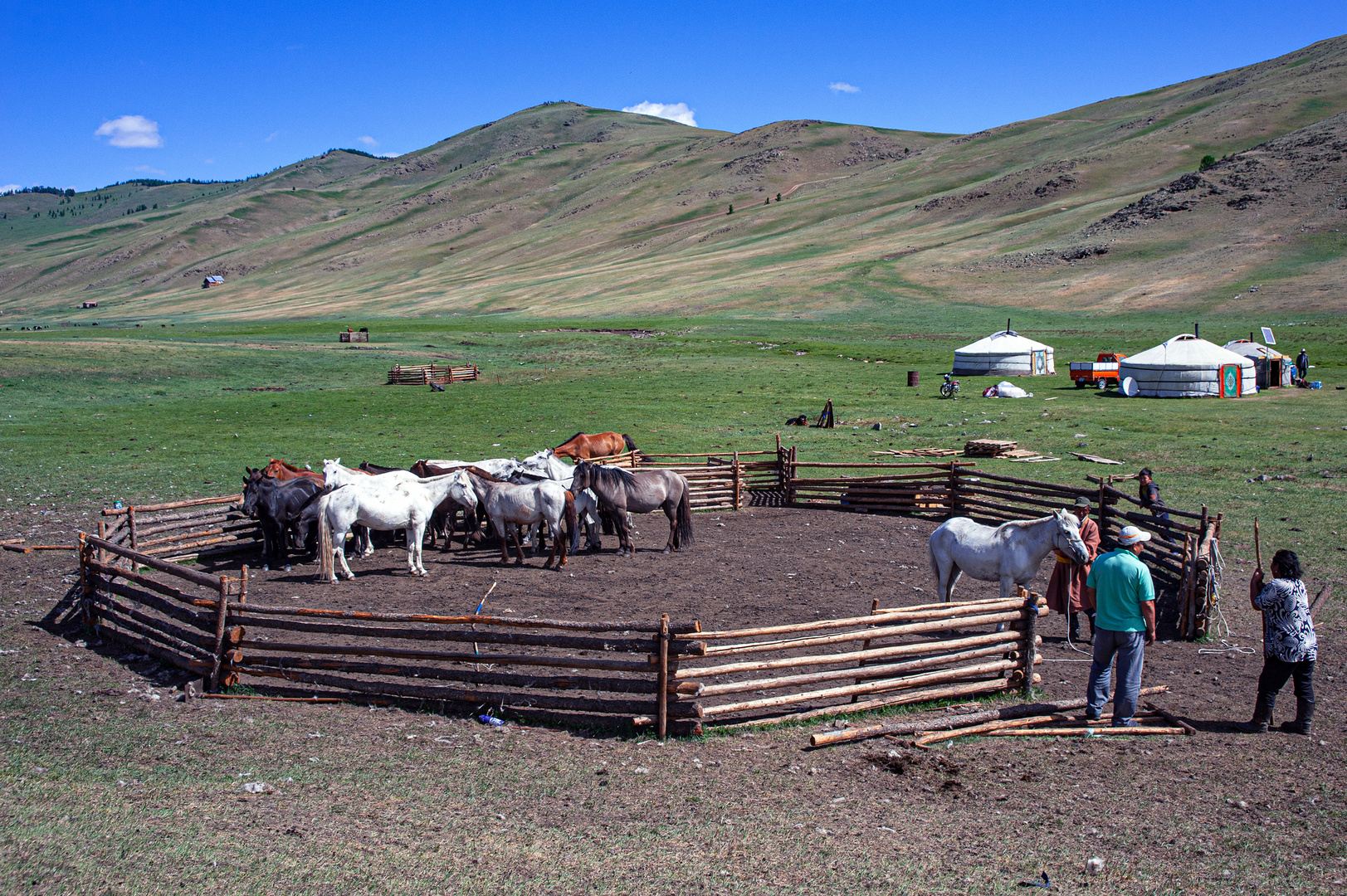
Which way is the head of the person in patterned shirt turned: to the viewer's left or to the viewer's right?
to the viewer's left

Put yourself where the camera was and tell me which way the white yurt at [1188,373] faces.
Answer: facing the viewer and to the right of the viewer

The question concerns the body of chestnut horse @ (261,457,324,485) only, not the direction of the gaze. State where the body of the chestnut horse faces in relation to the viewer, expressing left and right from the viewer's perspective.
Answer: facing to the left of the viewer

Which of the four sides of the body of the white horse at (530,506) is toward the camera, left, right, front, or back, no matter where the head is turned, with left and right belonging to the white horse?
left

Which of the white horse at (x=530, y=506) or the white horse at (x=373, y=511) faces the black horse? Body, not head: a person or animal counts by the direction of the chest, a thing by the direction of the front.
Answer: the white horse at (x=530, y=506)

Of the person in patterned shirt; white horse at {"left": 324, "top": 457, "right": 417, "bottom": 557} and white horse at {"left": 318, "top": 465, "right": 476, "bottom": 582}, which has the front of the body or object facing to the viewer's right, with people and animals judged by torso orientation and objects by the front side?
white horse at {"left": 318, "top": 465, "right": 476, "bottom": 582}

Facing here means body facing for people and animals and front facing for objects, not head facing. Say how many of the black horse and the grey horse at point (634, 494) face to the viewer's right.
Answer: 0

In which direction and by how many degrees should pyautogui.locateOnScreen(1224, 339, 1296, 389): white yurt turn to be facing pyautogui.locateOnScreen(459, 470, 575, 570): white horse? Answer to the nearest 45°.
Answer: approximately 45° to its right

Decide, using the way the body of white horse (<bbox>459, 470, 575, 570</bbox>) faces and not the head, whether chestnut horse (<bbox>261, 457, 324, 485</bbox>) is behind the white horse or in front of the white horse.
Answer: in front

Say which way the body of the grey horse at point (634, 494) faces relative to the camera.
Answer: to the viewer's left

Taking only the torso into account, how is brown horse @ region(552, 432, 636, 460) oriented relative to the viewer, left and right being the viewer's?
facing to the left of the viewer

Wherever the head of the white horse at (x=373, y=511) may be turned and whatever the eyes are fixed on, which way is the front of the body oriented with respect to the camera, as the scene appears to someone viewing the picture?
to the viewer's right

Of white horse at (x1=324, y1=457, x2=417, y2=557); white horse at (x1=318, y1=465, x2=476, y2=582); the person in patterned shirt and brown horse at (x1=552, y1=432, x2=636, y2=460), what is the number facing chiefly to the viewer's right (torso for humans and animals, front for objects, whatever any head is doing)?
1

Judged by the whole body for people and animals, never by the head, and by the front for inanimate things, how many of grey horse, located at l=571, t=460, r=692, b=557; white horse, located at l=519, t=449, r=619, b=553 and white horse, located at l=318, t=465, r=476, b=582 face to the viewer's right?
1

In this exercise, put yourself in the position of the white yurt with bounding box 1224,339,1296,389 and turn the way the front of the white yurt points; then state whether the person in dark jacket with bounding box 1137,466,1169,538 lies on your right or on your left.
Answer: on your right

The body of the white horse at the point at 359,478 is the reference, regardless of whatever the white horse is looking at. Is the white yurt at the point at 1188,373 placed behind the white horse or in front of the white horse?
behind
